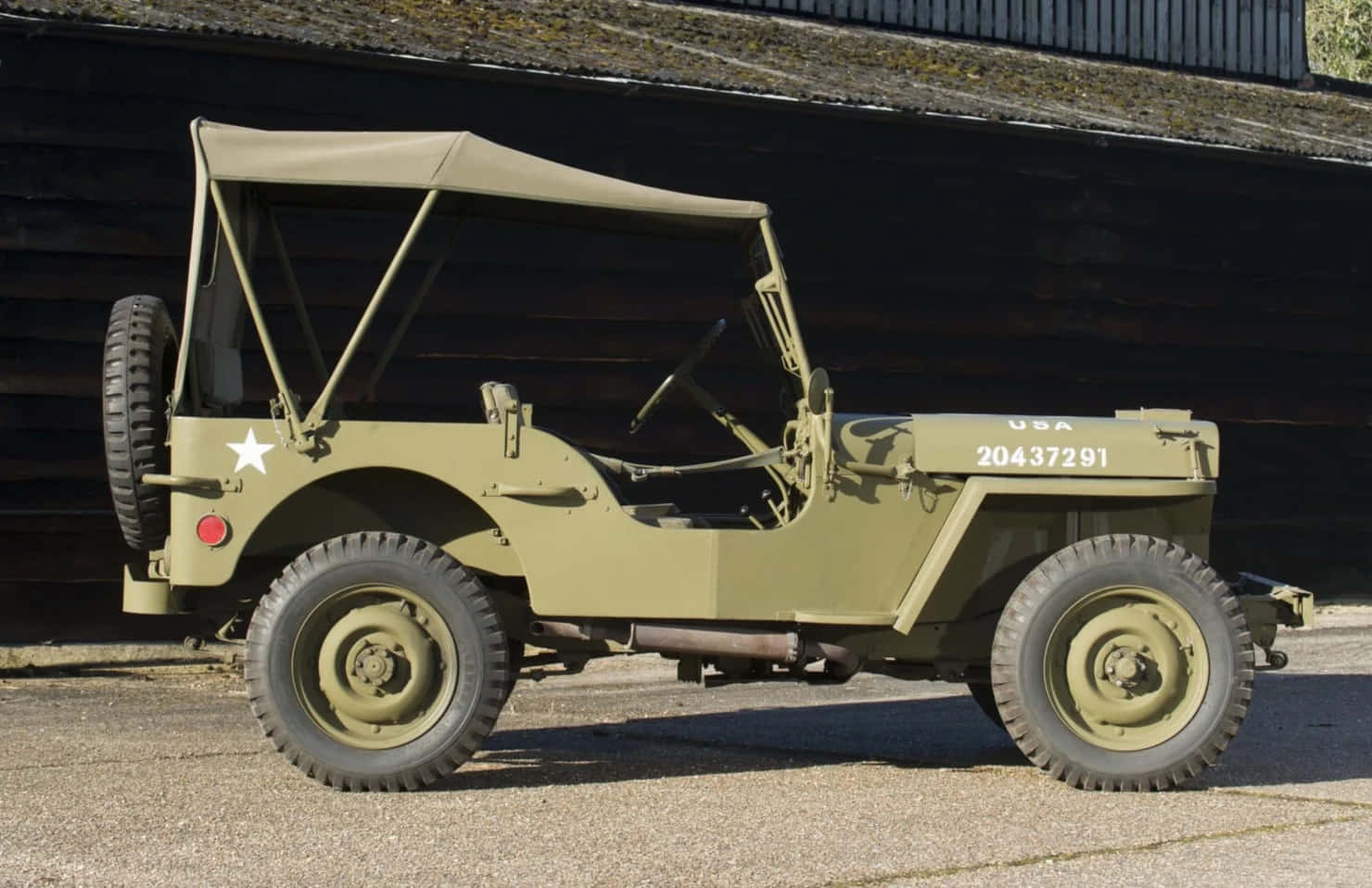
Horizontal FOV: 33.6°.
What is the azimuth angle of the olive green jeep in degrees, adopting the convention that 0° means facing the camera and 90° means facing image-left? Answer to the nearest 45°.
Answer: approximately 270°
